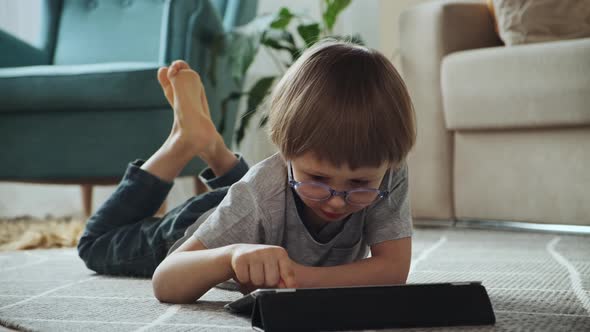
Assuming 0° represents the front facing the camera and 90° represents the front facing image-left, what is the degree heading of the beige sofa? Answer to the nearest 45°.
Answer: approximately 0°

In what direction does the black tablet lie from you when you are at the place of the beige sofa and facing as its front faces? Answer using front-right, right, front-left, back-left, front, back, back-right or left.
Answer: front

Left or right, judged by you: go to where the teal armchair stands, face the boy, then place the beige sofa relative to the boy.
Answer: left

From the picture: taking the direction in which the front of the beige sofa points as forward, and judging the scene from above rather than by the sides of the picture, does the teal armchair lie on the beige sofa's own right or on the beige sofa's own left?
on the beige sofa's own right

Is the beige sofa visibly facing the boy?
yes
